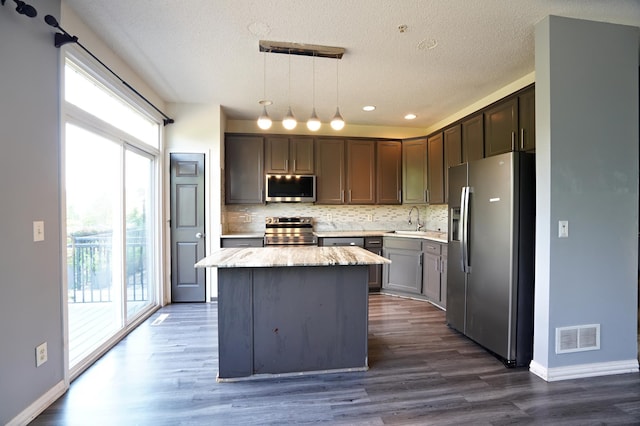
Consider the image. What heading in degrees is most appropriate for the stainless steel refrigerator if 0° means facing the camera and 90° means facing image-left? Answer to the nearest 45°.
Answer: approximately 45°

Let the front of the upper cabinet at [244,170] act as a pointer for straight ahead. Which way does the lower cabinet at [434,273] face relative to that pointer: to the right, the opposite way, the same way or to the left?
to the right

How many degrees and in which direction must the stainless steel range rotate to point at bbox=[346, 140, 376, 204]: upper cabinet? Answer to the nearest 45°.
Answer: approximately 90° to its left

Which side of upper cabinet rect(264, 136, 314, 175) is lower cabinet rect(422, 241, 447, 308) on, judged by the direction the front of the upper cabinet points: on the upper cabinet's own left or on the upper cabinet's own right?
on the upper cabinet's own left

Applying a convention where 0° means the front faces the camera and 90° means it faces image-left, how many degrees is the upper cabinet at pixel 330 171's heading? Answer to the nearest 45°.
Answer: approximately 0°

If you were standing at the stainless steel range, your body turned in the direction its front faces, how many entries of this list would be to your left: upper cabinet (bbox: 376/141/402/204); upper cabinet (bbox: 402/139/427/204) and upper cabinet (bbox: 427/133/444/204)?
3
